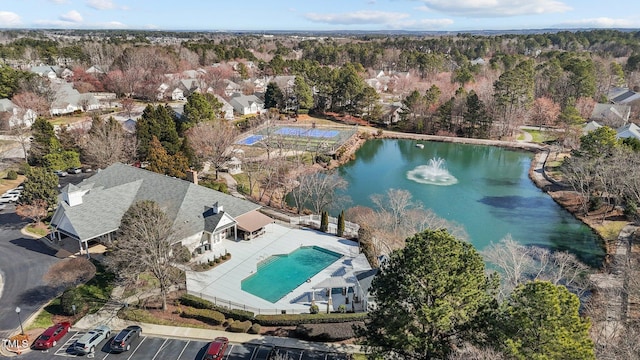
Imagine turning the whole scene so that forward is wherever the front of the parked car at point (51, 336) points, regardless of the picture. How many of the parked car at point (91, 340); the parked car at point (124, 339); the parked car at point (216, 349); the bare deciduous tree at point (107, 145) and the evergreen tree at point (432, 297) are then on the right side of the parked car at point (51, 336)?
4

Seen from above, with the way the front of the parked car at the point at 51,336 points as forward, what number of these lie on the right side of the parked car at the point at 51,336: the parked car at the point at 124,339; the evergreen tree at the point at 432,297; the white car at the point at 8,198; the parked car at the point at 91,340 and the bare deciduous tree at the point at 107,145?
3

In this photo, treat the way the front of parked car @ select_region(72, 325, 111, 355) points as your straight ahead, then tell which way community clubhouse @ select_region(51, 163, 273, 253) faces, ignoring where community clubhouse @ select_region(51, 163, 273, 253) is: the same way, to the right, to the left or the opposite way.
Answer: the opposite way

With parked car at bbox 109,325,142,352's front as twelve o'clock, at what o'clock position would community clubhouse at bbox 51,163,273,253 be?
The community clubhouse is roughly at 11 o'clock from the parked car.

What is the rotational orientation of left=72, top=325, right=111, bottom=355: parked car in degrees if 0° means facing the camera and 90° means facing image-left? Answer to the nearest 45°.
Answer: approximately 225°

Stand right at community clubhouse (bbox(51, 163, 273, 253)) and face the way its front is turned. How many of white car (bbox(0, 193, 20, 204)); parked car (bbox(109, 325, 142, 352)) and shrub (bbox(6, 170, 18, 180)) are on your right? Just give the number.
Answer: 2

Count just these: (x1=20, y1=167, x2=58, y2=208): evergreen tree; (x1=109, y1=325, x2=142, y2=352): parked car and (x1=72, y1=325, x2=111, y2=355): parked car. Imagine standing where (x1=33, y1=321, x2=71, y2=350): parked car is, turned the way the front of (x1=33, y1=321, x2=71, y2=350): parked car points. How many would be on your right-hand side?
2

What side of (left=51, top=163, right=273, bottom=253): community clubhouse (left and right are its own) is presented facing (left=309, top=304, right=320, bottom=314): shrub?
left

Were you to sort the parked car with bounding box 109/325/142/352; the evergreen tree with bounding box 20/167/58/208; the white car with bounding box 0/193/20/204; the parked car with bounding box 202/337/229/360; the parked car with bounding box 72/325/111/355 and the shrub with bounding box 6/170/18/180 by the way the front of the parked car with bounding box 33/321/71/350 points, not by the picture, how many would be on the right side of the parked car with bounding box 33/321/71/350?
3

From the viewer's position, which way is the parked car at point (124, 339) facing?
facing away from the viewer and to the right of the viewer

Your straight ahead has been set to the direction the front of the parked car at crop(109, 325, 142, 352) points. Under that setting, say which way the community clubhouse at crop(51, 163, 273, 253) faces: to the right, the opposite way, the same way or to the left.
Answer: the opposite way

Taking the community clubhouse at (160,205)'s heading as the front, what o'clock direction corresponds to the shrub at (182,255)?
The shrub is roughly at 10 o'clock from the community clubhouse.
